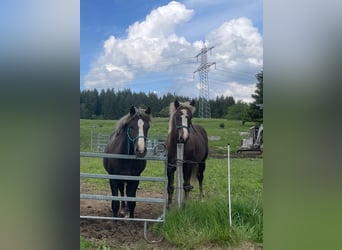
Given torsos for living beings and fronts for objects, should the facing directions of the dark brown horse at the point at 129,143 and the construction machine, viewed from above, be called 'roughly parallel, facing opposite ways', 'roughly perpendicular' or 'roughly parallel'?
roughly perpendicular

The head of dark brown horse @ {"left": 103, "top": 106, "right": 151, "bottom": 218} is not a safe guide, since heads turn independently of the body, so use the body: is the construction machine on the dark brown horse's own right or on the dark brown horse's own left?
on the dark brown horse's own left

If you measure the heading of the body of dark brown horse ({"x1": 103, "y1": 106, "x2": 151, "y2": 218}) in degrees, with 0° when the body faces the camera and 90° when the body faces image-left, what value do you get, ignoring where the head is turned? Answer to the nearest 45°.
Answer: approximately 0°
